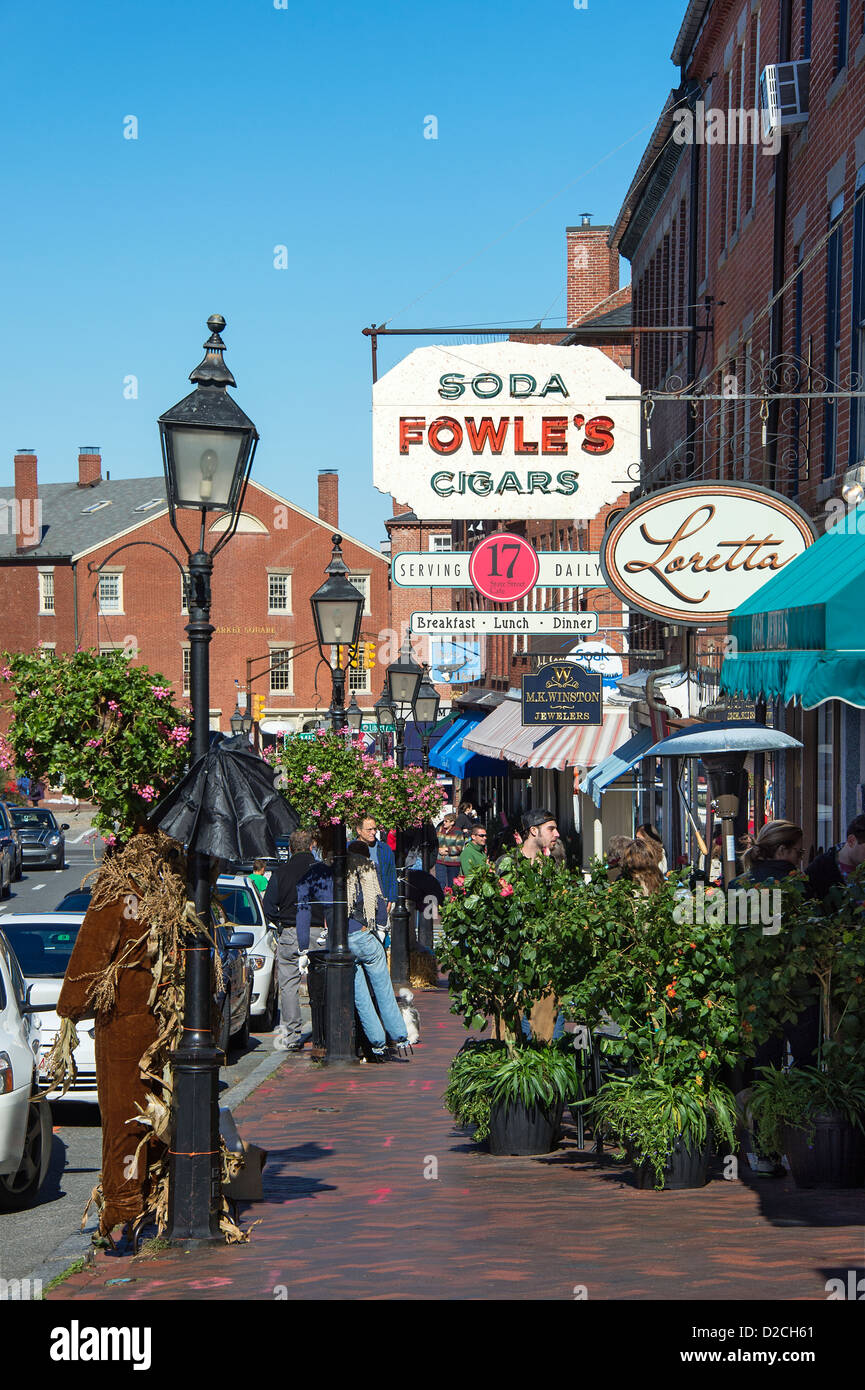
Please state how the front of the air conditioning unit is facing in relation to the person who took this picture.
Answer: facing to the left of the viewer

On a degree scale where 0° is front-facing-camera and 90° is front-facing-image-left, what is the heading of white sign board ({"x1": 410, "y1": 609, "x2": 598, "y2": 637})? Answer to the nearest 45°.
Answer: approximately 0°

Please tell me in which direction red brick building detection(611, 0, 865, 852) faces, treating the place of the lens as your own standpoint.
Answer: facing to the left of the viewer

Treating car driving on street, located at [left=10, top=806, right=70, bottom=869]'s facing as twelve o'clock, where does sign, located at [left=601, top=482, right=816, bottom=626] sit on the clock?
The sign is roughly at 10 o'clock from the car driving on street.

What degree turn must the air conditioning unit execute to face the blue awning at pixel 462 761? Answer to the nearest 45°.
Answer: approximately 90° to its right

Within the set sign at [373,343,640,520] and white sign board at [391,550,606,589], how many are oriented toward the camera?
2

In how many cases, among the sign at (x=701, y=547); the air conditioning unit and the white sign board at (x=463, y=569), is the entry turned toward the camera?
2
